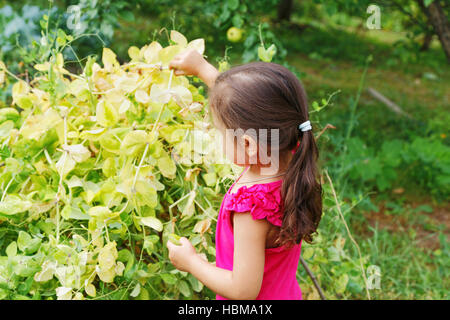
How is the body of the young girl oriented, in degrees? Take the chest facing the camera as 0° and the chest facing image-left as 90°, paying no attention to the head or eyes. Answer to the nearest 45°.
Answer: approximately 90°

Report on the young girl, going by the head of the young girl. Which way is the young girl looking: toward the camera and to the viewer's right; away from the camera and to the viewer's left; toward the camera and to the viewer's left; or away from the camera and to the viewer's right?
away from the camera and to the viewer's left

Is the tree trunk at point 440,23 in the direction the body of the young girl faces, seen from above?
no
